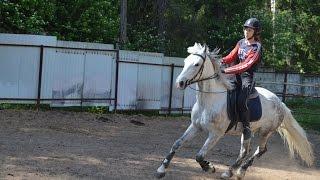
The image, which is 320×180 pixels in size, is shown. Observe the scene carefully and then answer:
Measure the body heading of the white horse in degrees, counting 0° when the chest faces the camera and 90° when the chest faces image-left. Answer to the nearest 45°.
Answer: approximately 45°

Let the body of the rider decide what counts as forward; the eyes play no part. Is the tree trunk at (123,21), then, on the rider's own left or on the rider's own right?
on the rider's own right

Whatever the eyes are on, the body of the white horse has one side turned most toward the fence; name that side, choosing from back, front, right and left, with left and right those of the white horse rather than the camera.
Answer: right
